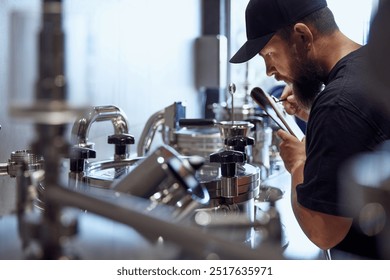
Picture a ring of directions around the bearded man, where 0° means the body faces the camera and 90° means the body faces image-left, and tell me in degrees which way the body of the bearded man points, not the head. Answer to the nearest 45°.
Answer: approximately 90°

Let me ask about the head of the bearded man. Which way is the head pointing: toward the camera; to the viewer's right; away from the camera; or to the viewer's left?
to the viewer's left
